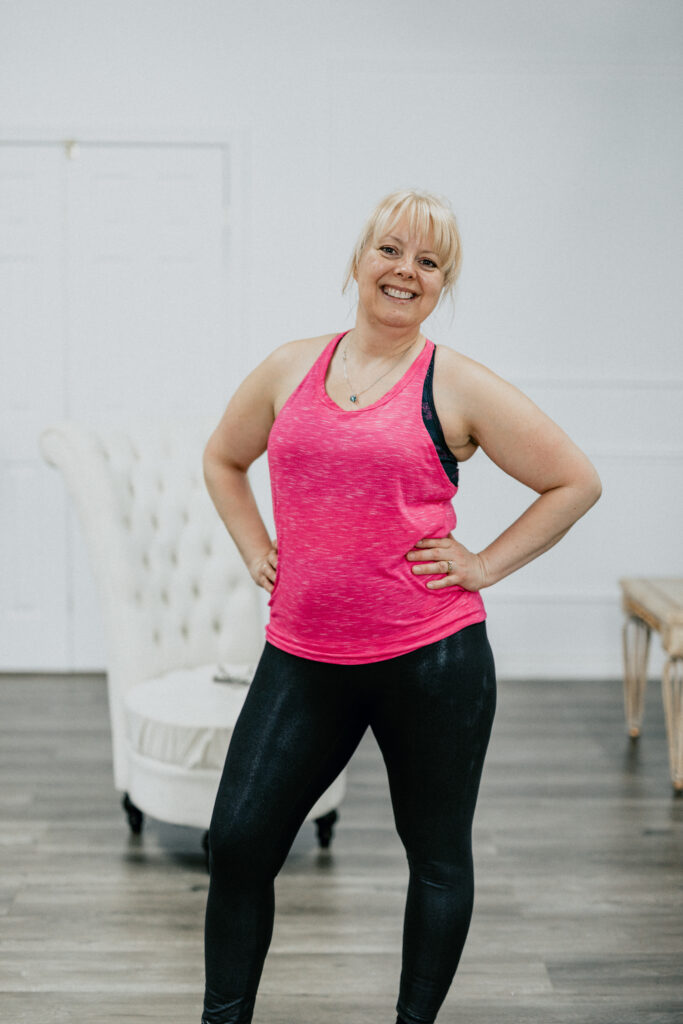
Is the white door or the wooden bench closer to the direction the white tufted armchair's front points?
the wooden bench

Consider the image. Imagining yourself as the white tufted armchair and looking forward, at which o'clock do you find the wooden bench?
The wooden bench is roughly at 10 o'clock from the white tufted armchair.

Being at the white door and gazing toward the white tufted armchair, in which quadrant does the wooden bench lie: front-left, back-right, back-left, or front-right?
front-left

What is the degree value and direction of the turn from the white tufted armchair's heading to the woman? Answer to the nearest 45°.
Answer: approximately 45° to its right

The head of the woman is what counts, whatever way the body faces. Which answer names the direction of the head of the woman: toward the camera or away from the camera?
toward the camera

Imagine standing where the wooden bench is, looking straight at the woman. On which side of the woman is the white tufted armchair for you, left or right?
right

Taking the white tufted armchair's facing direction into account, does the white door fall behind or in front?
behind
